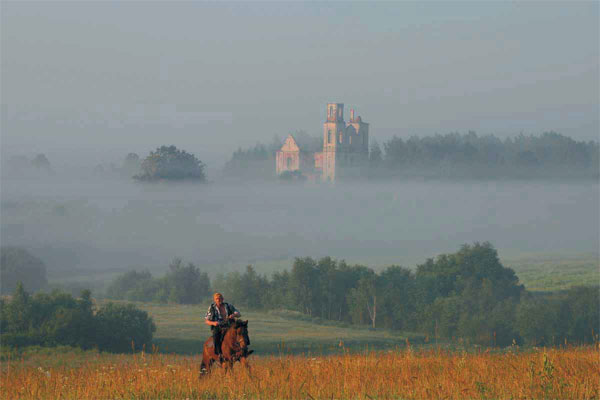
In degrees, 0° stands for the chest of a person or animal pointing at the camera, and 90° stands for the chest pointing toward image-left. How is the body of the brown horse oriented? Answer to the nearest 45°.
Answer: approximately 315°
